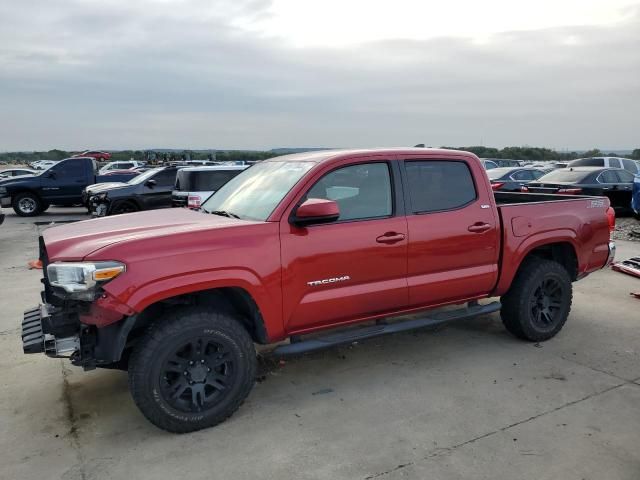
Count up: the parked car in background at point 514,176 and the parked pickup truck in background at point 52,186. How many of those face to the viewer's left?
1

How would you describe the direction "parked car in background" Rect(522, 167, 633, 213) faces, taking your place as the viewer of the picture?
facing away from the viewer and to the right of the viewer

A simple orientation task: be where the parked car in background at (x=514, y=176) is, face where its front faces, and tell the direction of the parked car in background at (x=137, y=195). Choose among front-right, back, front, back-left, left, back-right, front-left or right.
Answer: back

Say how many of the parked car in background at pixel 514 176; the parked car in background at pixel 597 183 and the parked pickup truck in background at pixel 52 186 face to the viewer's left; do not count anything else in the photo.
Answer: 1

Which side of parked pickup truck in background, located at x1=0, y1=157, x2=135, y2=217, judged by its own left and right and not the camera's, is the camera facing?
left

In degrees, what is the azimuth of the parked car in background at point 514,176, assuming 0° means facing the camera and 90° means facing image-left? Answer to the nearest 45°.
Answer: approximately 225°

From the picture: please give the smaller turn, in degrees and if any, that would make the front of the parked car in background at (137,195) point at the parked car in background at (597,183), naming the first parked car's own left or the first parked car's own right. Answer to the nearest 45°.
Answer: approximately 135° to the first parked car's own left

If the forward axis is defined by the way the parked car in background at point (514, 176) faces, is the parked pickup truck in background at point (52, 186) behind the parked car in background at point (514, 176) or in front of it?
behind

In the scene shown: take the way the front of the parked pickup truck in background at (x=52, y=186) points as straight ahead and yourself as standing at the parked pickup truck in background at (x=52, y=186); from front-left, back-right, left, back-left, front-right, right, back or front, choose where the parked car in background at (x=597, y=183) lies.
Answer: back-left

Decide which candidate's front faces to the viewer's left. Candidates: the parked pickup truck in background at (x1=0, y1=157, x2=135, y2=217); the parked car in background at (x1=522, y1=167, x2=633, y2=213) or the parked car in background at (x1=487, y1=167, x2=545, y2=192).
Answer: the parked pickup truck in background at (x1=0, y1=157, x2=135, y2=217)

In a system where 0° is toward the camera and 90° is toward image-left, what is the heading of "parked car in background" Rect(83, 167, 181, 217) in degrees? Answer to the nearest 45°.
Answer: approximately 45°
